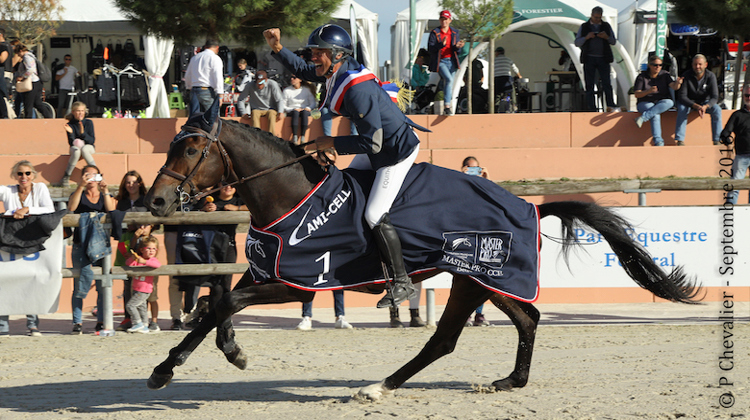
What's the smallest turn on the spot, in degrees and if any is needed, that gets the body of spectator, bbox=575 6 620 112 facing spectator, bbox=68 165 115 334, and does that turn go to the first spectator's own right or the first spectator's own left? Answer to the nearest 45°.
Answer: approximately 45° to the first spectator's own right

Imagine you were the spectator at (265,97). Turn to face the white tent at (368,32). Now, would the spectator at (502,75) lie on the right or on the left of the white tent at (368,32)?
right

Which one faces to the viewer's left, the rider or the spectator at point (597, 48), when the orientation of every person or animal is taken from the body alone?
the rider

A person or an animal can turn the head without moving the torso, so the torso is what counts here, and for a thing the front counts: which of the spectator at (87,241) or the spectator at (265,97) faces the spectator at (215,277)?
the spectator at (265,97)

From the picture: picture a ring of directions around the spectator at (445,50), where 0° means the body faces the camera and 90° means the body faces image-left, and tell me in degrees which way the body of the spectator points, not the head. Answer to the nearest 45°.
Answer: approximately 0°

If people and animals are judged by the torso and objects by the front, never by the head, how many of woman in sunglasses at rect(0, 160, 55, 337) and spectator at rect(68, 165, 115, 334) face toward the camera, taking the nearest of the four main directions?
2

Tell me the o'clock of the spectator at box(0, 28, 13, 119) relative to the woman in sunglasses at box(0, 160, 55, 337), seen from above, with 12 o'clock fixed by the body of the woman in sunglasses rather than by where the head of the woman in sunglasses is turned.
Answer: The spectator is roughly at 6 o'clock from the woman in sunglasses.

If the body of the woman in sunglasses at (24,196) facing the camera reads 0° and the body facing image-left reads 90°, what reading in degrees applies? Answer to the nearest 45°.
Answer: approximately 0°

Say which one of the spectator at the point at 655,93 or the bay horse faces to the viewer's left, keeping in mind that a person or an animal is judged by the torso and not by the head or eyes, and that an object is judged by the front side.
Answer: the bay horse
